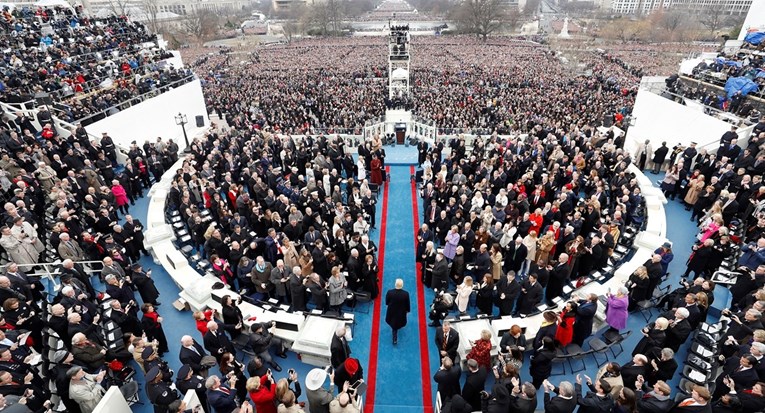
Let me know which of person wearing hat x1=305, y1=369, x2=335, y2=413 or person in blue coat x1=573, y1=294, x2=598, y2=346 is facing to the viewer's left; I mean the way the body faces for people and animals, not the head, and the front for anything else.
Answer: the person in blue coat

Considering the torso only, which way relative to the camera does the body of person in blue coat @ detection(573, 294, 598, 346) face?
to the viewer's left

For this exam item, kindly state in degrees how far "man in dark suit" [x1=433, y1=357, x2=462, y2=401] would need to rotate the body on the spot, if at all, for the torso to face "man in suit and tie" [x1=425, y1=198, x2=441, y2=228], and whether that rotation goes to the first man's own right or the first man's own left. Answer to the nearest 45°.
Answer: approximately 45° to the first man's own right

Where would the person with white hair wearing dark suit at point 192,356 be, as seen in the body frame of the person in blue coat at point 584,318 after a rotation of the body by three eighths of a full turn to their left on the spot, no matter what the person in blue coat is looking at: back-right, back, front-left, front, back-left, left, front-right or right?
right

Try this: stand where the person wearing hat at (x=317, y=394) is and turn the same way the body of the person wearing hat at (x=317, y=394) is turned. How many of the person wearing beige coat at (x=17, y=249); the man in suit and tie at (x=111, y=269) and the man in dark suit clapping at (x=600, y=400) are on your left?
2

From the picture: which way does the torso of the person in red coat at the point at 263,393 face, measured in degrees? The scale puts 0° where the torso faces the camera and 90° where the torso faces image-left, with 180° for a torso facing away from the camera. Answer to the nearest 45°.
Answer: approximately 225°

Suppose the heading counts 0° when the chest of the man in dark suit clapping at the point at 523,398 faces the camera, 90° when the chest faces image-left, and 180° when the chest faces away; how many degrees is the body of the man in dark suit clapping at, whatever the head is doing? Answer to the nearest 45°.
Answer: approximately 135°

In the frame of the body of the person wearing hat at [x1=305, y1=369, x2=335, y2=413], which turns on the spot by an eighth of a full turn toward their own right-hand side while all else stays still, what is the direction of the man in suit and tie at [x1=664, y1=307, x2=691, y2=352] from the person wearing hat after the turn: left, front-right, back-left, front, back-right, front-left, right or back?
front

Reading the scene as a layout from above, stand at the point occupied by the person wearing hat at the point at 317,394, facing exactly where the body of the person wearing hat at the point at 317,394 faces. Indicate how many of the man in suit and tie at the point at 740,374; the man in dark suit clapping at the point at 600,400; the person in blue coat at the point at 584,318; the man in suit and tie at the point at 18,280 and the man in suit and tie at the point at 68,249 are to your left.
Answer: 2

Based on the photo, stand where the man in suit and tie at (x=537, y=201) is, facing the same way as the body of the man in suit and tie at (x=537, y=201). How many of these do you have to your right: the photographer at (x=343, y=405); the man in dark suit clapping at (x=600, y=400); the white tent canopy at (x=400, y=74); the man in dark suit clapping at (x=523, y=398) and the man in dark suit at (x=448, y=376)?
1

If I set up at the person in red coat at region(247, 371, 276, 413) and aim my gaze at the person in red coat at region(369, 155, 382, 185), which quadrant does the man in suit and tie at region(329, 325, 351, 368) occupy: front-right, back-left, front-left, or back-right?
front-right

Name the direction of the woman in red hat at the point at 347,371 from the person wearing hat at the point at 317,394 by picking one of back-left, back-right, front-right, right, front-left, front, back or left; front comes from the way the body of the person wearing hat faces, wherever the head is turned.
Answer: front

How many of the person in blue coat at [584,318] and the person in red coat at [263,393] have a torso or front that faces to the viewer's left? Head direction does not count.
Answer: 1

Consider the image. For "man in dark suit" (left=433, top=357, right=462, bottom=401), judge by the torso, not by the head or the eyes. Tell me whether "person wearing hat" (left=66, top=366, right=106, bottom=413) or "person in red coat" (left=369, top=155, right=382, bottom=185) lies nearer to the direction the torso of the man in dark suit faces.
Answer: the person in red coat
